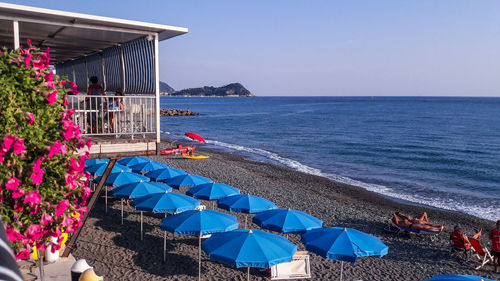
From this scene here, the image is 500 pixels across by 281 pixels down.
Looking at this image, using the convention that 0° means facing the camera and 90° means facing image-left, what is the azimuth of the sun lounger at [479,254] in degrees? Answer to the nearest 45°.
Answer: approximately 225°

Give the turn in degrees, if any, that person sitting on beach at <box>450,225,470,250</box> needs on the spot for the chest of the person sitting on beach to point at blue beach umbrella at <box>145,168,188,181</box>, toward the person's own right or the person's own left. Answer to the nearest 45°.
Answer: approximately 135° to the person's own left

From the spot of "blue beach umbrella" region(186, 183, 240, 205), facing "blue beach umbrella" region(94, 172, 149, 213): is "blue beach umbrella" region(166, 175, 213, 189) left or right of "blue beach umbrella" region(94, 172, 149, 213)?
right

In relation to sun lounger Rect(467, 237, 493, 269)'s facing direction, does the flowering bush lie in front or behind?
behind

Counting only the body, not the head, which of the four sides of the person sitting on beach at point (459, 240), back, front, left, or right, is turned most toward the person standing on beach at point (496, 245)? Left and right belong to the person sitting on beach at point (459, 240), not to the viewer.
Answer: right

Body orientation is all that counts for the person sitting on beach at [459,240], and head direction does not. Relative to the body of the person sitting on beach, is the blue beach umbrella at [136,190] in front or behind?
behind

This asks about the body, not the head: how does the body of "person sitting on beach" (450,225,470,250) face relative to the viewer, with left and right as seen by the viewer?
facing away from the viewer and to the right of the viewer
